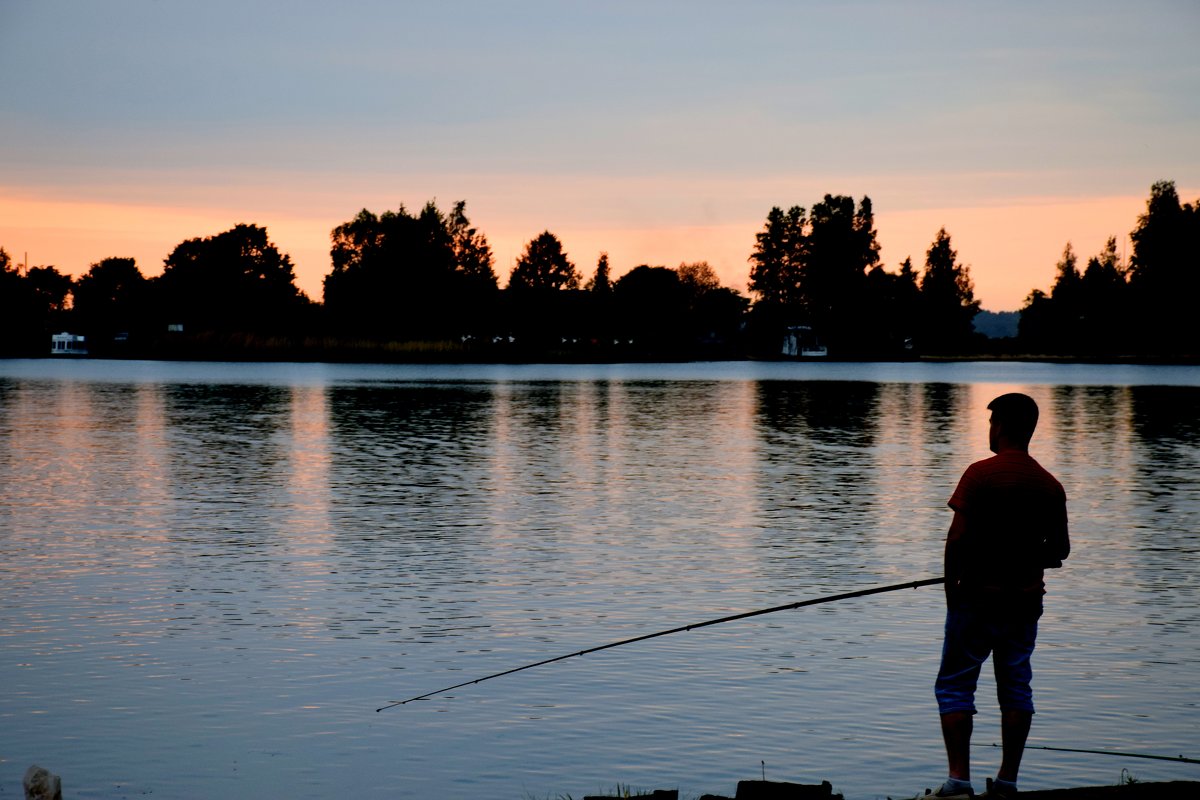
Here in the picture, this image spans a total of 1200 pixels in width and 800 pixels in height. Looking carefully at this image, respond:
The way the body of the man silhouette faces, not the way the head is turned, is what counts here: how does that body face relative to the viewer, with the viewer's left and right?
facing away from the viewer and to the left of the viewer

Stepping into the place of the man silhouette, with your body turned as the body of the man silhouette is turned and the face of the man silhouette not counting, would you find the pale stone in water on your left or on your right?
on your left
